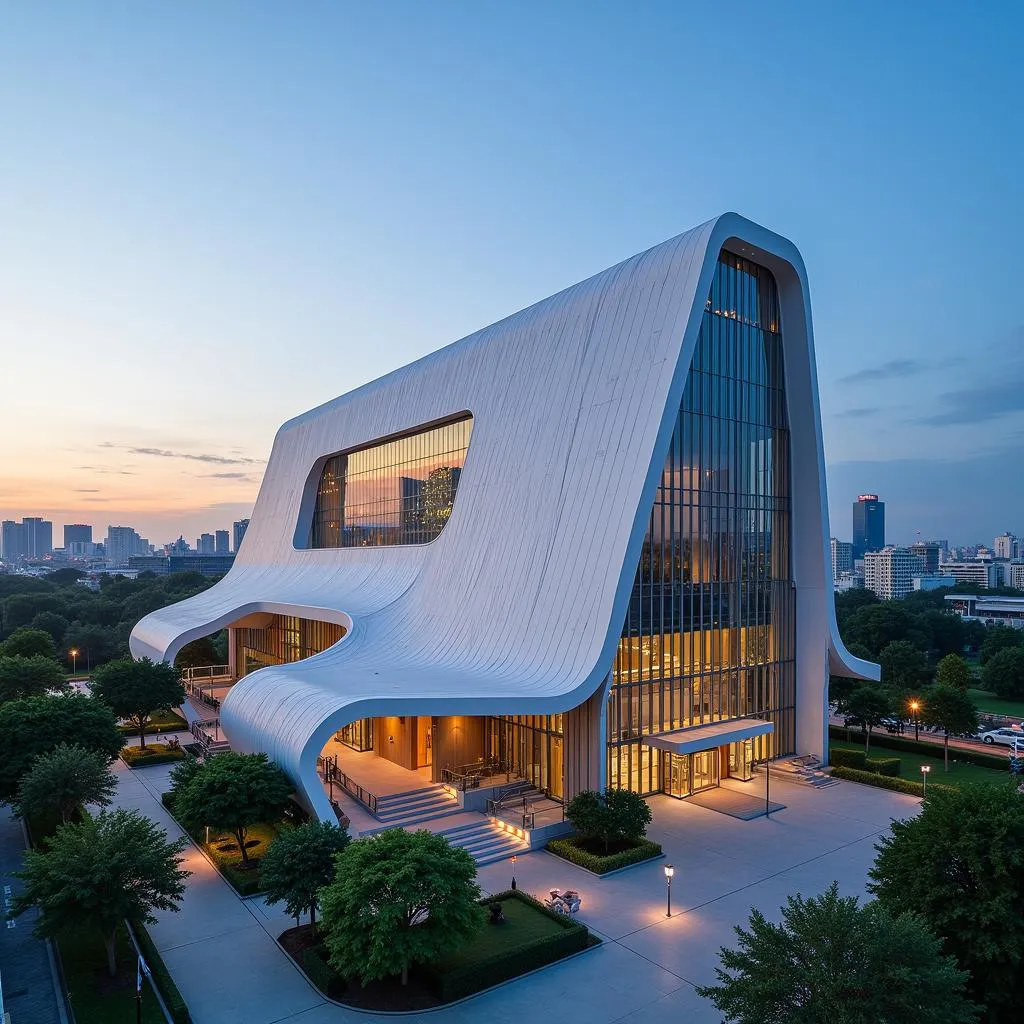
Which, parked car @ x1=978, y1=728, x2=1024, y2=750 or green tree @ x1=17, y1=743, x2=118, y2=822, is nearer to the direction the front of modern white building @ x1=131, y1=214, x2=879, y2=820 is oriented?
the parked car

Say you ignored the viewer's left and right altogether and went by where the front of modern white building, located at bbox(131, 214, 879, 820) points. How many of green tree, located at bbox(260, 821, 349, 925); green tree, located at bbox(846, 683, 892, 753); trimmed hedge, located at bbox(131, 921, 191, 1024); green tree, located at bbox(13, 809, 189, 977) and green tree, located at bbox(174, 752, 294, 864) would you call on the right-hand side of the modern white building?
4

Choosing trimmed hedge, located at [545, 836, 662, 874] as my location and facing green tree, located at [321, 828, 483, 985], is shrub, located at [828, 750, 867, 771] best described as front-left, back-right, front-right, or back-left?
back-left

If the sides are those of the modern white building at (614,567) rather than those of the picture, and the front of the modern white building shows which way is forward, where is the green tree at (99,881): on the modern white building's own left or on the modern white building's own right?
on the modern white building's own right

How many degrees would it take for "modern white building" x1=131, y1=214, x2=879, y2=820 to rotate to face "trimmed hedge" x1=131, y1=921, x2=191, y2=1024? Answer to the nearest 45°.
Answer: approximately 90° to its right

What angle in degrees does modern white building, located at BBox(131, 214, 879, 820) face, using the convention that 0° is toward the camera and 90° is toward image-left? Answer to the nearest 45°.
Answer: approximately 315°

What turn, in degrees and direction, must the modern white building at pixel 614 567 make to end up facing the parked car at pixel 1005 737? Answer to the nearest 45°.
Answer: approximately 90° to its left

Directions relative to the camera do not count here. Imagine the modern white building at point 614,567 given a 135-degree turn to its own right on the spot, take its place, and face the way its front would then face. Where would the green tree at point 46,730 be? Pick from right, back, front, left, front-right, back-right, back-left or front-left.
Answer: front

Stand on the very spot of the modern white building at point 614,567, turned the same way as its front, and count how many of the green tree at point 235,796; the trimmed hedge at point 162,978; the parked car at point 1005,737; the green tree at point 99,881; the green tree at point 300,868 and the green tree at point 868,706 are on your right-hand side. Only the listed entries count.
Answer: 4

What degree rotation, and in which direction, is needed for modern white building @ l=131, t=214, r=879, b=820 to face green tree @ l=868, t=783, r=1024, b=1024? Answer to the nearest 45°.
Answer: approximately 45° to its right

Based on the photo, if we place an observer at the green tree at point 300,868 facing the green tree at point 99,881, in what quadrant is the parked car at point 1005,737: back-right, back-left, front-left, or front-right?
back-right

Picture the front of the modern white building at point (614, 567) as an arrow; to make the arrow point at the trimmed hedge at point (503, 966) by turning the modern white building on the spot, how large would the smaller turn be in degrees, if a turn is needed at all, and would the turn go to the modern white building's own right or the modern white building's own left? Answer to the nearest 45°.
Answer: approximately 45° to the modern white building's own right

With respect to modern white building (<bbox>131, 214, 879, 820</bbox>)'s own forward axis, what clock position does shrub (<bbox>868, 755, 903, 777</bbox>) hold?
The shrub is roughly at 10 o'clock from the modern white building.

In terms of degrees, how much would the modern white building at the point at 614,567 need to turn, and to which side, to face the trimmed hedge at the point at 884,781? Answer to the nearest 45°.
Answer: approximately 45° to its left
